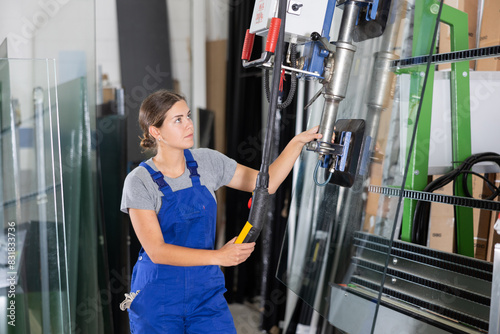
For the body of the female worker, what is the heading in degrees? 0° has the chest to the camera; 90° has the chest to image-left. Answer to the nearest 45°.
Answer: approximately 315°

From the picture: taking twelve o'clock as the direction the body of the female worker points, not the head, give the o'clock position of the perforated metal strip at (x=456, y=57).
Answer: The perforated metal strip is roughly at 11 o'clock from the female worker.

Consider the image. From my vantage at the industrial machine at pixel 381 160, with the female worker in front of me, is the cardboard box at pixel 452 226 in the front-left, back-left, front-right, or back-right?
back-right

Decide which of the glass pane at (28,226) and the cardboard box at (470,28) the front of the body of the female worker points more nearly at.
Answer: the cardboard box

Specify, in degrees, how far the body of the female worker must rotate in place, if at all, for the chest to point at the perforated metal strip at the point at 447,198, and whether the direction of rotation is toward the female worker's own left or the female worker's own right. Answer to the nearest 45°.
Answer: approximately 45° to the female worker's own left

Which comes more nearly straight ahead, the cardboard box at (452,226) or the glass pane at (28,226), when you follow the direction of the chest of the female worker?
the cardboard box

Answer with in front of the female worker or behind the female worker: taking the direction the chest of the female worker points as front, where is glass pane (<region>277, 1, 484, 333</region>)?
in front

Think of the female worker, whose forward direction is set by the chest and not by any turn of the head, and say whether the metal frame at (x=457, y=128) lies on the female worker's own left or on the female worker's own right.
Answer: on the female worker's own left

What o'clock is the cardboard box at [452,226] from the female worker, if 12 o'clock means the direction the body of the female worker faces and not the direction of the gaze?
The cardboard box is roughly at 10 o'clock from the female worker.

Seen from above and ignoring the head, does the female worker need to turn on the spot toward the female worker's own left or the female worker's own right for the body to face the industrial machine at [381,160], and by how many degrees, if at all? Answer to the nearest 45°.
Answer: approximately 45° to the female worker's own left

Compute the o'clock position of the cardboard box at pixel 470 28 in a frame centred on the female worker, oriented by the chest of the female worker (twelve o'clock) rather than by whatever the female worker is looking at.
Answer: The cardboard box is roughly at 10 o'clock from the female worker.
